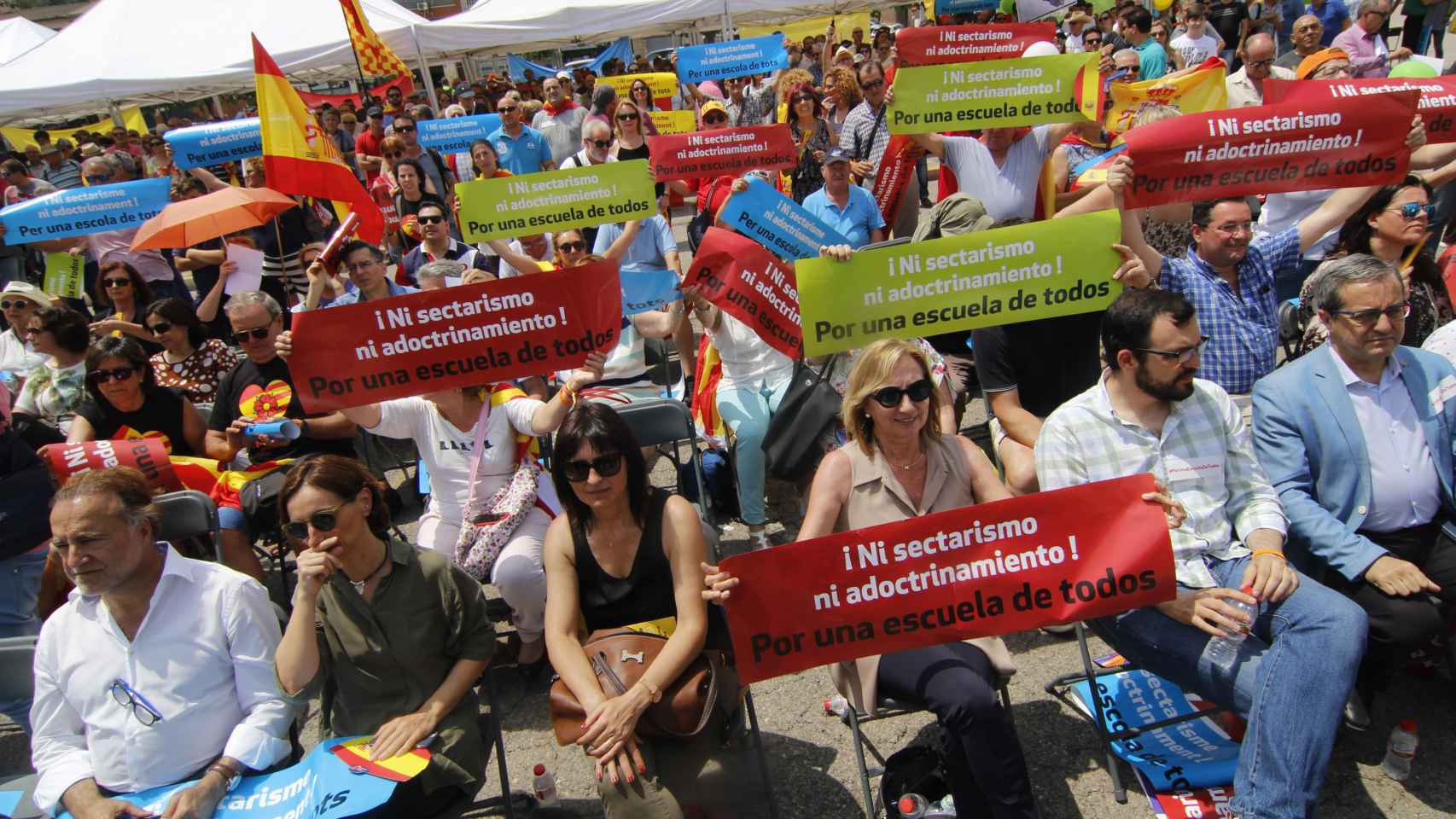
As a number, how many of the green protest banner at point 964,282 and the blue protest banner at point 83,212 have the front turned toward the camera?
2

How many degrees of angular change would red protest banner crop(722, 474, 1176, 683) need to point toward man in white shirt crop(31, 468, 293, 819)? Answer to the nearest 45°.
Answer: approximately 90° to its right

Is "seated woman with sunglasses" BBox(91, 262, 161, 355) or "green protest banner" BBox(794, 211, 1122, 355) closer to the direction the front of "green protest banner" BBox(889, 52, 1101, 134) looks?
the green protest banner

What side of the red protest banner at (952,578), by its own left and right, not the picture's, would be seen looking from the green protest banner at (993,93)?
back

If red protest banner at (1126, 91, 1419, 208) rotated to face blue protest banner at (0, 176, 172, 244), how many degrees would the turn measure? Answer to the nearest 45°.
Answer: approximately 90° to its right

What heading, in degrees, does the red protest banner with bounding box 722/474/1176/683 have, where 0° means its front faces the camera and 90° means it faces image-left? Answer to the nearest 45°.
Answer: approximately 0°

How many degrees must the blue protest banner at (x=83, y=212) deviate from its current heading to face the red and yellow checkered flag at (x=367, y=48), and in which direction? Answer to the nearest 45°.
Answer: approximately 135° to its left

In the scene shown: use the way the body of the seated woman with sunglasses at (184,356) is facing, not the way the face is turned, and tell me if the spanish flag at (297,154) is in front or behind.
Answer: behind
